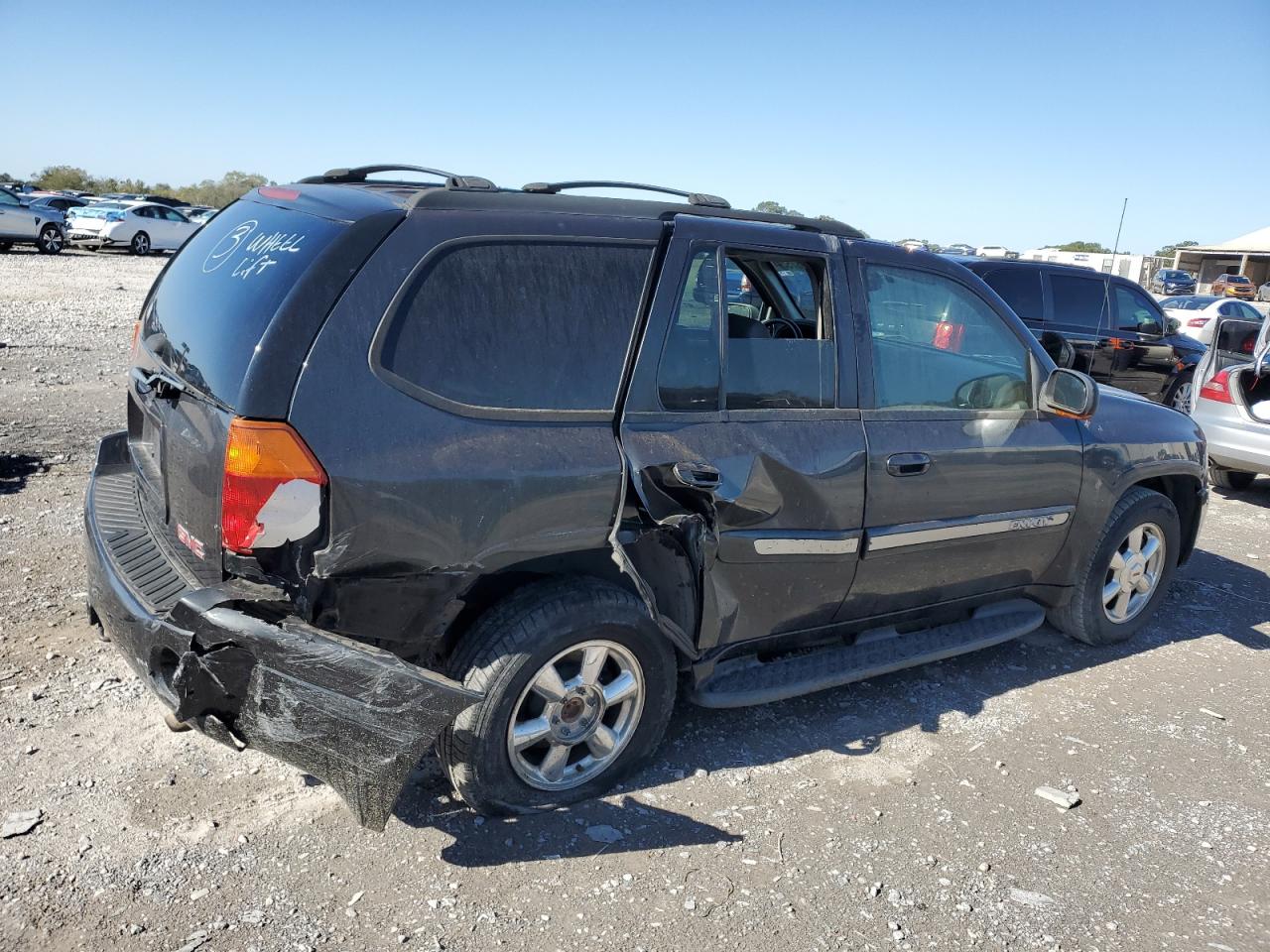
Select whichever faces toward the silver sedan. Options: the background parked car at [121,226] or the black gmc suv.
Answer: the black gmc suv

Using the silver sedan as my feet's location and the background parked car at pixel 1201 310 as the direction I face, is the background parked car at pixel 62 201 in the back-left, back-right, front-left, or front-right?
front-left

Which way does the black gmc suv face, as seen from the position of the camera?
facing away from the viewer and to the right of the viewer

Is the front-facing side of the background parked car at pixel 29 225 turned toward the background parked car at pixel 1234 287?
yes

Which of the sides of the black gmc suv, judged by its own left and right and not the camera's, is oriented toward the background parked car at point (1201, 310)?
front

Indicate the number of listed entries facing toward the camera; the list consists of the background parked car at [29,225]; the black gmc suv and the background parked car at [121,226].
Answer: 0

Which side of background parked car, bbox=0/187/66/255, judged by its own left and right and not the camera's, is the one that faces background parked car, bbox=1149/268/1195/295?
front

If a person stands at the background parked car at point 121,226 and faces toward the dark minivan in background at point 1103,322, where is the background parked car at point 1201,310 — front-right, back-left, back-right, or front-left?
front-left

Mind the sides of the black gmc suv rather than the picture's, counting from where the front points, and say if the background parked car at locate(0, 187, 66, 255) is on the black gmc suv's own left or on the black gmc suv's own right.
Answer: on the black gmc suv's own left

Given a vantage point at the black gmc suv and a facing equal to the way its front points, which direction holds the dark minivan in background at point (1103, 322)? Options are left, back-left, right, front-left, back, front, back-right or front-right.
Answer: front

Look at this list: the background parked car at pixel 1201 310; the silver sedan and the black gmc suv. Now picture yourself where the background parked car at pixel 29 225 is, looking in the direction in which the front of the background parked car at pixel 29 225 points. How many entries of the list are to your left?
0
